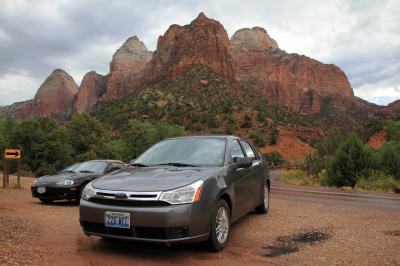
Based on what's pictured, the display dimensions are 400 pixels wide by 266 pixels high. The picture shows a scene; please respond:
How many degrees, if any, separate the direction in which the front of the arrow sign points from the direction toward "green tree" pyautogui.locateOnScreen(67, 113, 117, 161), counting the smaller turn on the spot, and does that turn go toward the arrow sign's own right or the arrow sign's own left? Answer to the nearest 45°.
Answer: approximately 180°

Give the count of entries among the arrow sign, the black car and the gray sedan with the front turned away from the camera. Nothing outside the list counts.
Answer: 0

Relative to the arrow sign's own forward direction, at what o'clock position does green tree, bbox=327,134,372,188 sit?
The green tree is roughly at 9 o'clock from the arrow sign.

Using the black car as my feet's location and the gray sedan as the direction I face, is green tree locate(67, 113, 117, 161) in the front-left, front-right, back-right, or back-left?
back-left

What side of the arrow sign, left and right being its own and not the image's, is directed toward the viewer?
front

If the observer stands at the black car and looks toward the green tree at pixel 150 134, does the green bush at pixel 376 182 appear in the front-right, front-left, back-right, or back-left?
front-right

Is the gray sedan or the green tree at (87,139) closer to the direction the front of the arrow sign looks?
the gray sedan

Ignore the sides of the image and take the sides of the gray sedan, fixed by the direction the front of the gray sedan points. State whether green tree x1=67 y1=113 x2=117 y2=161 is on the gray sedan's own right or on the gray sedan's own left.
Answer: on the gray sedan's own right

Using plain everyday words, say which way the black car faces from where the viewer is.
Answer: facing the viewer and to the left of the viewer

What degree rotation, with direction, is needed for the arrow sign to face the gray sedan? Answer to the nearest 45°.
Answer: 0° — it already faces it

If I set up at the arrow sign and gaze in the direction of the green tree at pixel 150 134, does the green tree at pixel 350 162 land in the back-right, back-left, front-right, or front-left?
front-right

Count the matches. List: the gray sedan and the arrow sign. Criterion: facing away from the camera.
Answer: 0

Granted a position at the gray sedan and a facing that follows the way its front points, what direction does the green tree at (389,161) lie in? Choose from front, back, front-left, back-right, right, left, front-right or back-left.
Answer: back
